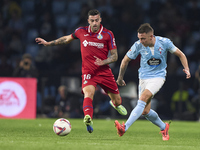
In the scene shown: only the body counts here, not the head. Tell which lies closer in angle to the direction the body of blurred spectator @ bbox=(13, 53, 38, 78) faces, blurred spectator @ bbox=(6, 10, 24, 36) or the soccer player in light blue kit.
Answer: the soccer player in light blue kit

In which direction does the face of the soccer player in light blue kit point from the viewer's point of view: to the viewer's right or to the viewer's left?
to the viewer's left

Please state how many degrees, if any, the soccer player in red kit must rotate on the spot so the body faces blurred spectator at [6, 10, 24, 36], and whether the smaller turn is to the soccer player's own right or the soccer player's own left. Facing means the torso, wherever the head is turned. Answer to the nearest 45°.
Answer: approximately 180°

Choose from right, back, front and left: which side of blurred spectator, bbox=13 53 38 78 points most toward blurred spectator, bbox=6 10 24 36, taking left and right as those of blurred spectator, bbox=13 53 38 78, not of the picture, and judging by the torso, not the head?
back

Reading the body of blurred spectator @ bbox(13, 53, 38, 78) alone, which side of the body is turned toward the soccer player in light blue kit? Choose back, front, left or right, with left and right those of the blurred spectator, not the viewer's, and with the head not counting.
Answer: front

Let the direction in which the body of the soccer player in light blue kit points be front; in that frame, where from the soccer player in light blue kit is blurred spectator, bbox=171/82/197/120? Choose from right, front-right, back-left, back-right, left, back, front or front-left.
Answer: back

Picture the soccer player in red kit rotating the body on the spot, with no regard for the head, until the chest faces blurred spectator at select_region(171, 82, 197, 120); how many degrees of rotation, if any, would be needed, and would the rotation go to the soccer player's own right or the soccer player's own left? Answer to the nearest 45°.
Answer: approximately 135° to the soccer player's own left

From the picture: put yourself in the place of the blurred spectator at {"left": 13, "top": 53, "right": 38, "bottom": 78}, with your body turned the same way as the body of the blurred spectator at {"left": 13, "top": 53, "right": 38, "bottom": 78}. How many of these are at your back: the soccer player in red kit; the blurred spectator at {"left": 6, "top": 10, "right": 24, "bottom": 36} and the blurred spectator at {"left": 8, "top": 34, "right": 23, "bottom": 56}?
2

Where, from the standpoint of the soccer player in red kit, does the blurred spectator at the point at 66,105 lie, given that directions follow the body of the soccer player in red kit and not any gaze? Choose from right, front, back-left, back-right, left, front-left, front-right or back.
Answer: back
